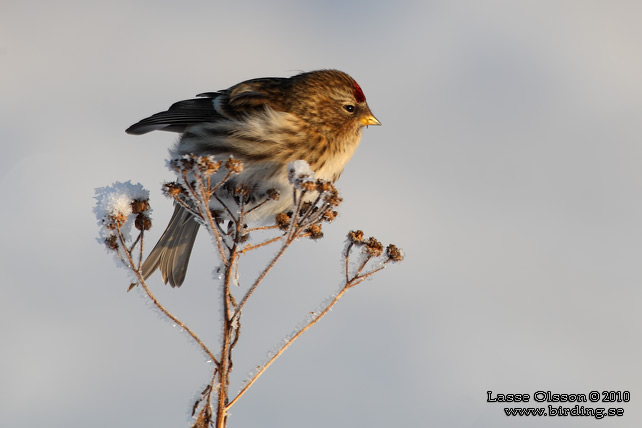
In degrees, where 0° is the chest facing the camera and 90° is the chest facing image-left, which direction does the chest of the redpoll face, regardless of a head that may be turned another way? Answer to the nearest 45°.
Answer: approximately 270°
